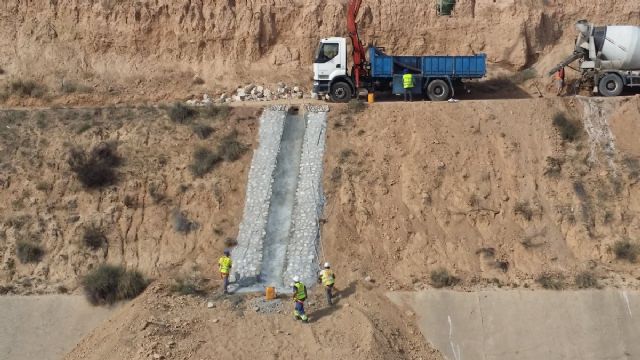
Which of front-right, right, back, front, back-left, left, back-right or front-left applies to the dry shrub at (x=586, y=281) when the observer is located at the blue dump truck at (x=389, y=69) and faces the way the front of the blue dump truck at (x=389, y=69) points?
back-left

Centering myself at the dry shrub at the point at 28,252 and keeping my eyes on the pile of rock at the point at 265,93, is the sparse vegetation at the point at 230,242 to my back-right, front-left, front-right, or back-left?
front-right

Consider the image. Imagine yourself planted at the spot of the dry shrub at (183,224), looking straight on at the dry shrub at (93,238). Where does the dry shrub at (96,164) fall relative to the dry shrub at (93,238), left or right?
right

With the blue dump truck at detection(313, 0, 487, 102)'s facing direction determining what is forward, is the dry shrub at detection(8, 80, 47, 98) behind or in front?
in front

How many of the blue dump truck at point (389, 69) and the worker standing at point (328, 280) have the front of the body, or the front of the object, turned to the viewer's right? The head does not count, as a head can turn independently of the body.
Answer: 0

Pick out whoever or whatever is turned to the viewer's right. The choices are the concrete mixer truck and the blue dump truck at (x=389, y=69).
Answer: the concrete mixer truck

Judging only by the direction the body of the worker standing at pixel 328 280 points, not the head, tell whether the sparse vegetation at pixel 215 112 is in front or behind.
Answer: in front

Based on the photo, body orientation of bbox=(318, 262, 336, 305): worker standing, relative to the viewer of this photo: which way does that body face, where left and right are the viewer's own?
facing away from the viewer

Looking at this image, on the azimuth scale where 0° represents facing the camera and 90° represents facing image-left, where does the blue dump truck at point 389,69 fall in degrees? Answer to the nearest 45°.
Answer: approximately 90°

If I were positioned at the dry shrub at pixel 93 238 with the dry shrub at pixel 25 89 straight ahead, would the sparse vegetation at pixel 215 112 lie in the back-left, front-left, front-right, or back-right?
front-right

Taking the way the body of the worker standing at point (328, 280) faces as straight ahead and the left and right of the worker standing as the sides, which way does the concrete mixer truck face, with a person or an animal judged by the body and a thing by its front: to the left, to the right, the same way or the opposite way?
to the right

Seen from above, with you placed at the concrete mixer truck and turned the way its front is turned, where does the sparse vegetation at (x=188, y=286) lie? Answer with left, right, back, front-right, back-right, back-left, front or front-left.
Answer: back-right

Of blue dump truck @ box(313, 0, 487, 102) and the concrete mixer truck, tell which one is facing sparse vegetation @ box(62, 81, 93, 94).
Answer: the blue dump truck

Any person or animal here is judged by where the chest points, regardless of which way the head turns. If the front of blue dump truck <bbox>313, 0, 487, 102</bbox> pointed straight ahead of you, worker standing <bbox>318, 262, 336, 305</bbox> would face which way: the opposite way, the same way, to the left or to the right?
to the right

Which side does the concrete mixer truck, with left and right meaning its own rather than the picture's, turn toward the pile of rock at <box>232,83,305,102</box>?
back

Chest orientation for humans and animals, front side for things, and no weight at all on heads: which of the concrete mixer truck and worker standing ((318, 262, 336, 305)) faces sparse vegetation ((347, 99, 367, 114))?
the worker standing

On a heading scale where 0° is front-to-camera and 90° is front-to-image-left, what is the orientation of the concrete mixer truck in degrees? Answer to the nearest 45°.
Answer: approximately 270°

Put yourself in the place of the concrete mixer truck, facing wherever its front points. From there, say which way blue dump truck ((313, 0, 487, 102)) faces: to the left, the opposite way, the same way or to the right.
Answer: the opposite way

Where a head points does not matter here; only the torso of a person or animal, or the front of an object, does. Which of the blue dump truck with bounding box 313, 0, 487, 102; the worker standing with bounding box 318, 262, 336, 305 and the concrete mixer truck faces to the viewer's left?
the blue dump truck
